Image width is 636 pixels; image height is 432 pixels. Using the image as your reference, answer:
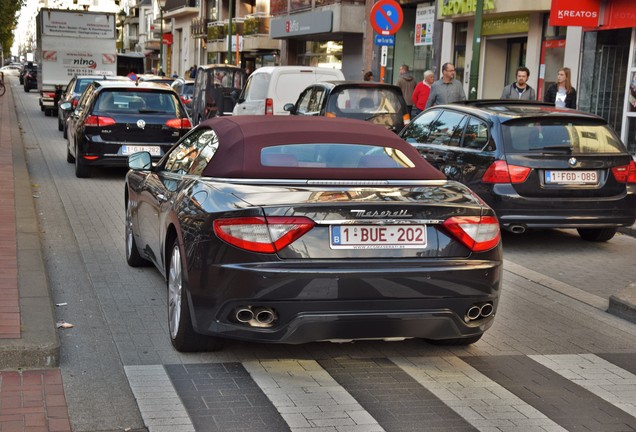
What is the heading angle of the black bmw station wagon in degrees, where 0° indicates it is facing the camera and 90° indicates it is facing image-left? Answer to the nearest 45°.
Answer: approximately 135°

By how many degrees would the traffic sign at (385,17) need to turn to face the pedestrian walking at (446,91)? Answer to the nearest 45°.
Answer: approximately 45° to its left

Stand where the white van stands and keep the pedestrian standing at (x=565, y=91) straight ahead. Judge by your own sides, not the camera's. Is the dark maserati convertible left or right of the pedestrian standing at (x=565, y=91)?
right

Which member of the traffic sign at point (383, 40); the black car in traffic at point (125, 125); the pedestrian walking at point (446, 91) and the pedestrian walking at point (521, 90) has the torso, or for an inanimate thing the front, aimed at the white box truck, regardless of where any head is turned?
the black car in traffic

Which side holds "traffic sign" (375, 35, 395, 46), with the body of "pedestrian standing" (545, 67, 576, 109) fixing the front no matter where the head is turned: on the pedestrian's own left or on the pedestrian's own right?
on the pedestrian's own right

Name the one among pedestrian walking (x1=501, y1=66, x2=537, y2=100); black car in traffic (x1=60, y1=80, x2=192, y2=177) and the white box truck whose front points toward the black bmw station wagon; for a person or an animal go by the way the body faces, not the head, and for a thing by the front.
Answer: the pedestrian walking
